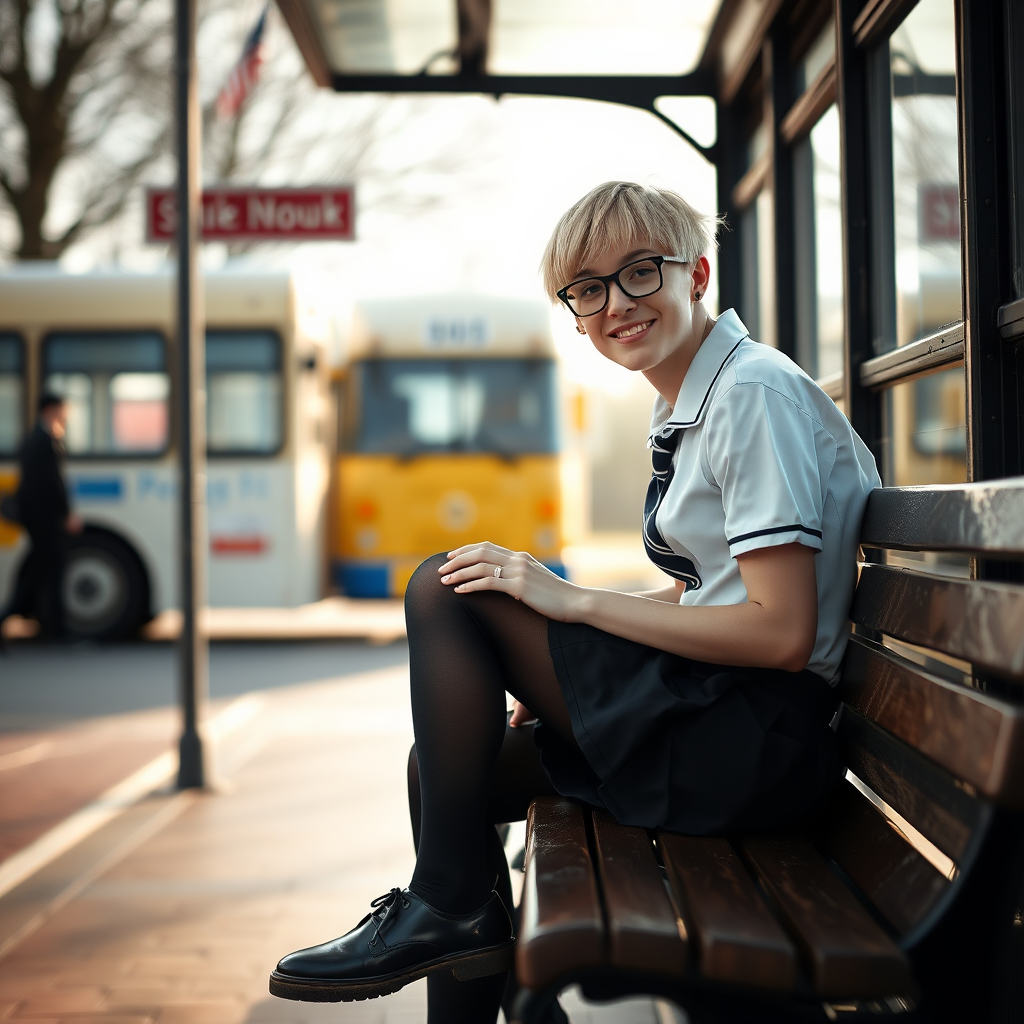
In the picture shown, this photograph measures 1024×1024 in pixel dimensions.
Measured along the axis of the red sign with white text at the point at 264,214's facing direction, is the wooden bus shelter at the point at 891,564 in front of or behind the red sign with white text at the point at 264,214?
in front

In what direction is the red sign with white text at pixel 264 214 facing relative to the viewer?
toward the camera

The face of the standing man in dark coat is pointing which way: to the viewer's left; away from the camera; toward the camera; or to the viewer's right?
to the viewer's right

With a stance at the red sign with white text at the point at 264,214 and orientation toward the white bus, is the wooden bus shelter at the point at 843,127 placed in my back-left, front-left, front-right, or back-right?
back-right

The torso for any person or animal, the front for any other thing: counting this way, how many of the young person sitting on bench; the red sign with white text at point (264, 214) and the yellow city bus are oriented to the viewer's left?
1

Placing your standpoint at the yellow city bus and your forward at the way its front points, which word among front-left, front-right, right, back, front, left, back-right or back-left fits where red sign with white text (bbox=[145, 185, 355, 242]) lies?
front

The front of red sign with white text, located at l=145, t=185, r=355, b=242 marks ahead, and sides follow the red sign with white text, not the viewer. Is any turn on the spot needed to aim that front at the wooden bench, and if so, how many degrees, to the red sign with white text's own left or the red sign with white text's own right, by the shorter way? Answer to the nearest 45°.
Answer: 0° — it already faces it

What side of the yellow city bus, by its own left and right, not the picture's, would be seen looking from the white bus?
right

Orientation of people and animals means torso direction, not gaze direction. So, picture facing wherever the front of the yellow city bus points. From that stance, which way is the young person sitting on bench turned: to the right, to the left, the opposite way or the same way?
to the right

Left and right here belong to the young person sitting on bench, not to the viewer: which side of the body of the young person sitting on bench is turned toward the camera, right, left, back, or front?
left
